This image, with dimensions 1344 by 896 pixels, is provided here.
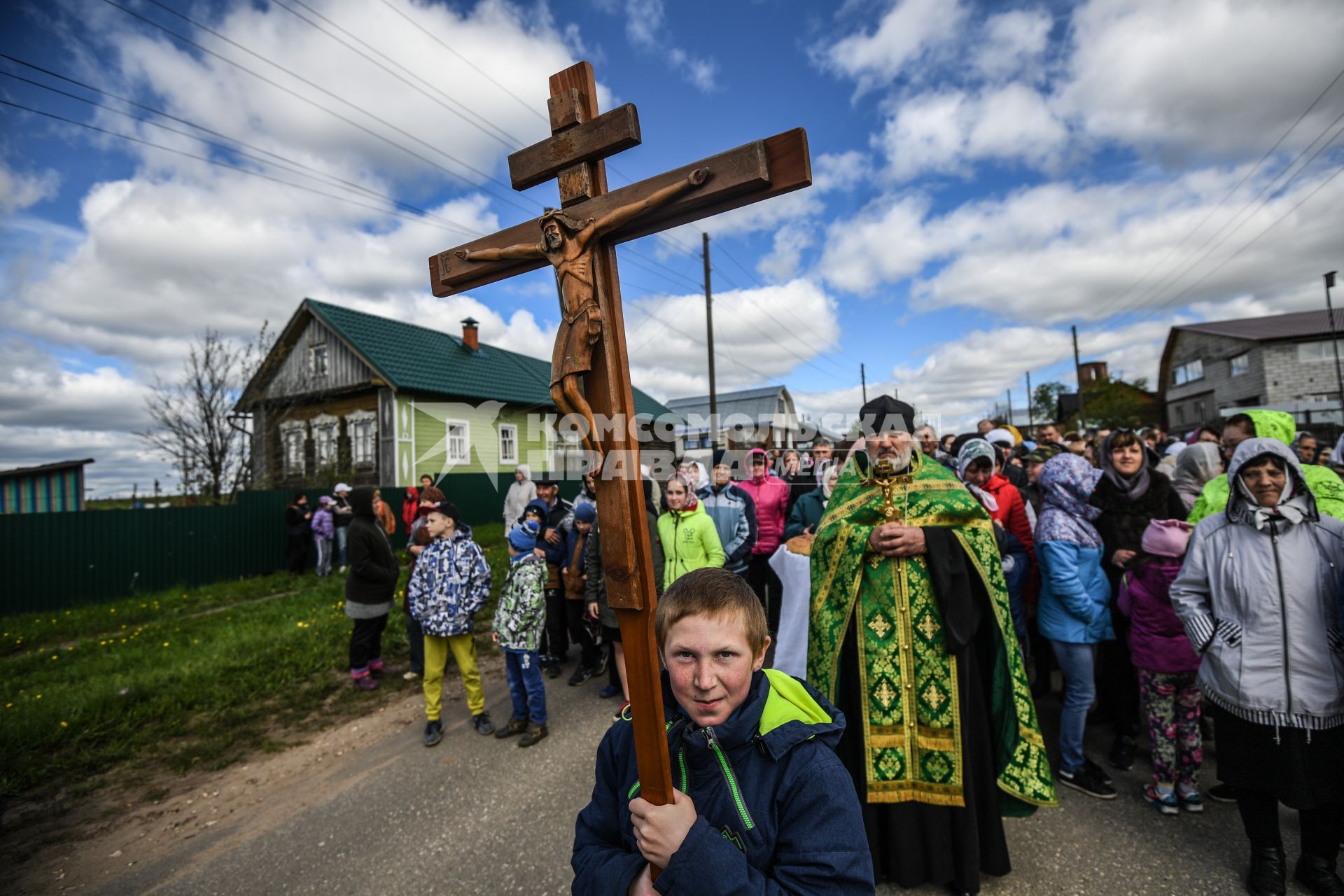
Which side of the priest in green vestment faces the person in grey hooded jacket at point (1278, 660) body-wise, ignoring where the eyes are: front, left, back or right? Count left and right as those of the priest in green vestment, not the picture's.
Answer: left

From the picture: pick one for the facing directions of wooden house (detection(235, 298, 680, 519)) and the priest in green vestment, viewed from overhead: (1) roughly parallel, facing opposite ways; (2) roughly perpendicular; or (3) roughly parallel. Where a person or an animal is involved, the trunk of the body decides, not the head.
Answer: roughly parallel

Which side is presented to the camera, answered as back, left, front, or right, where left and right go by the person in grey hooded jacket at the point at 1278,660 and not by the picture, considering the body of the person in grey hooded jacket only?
front

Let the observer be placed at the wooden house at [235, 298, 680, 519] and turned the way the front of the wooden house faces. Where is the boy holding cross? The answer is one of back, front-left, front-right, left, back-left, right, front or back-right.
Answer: front-left

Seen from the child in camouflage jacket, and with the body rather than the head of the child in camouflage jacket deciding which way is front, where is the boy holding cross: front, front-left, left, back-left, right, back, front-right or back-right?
left

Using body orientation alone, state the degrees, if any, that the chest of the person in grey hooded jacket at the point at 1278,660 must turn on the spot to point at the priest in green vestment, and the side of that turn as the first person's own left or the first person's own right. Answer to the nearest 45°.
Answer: approximately 45° to the first person's own right

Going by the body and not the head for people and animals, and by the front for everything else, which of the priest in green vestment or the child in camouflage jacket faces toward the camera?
the priest in green vestment

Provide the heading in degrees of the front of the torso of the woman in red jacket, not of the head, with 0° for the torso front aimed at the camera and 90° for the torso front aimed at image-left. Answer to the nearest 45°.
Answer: approximately 45°

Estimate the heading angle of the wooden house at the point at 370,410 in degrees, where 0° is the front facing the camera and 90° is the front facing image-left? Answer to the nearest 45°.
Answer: approximately 45°

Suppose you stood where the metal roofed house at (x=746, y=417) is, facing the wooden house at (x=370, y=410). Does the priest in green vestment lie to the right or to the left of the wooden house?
left

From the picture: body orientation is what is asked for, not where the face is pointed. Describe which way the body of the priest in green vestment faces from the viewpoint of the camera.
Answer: toward the camera

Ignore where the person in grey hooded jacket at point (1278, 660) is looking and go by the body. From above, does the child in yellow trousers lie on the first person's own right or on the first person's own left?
on the first person's own right
